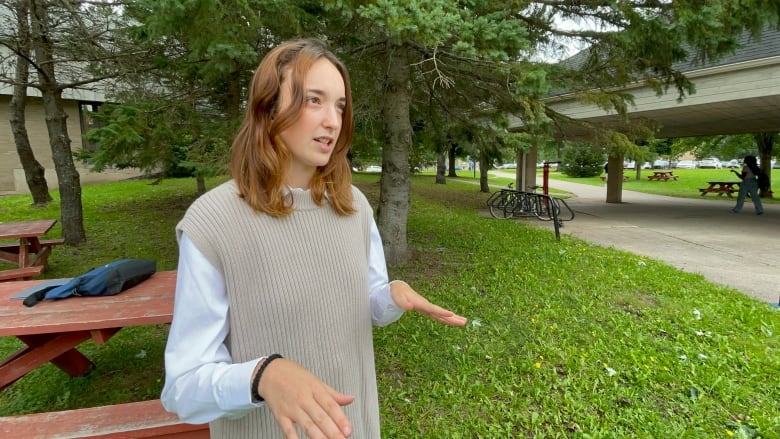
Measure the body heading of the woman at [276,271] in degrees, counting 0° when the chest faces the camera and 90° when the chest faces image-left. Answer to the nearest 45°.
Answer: approximately 315°

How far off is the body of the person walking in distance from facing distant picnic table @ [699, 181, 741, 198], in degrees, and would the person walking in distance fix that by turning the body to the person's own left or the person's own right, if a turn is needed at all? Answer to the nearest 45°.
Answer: approximately 90° to the person's own right

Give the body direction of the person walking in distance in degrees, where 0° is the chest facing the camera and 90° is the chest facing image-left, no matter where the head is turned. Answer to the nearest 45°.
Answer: approximately 90°

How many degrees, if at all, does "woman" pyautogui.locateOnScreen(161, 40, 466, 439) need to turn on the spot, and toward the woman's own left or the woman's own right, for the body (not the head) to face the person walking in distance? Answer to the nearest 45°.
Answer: approximately 90° to the woman's own left

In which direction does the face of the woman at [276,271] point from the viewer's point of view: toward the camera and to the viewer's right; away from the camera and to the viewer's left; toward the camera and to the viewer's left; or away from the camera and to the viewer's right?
toward the camera and to the viewer's right

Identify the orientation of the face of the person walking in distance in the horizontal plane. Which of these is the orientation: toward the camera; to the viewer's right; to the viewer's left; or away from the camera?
to the viewer's left

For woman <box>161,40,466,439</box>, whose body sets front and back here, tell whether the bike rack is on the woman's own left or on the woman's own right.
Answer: on the woman's own left
